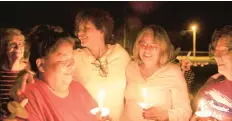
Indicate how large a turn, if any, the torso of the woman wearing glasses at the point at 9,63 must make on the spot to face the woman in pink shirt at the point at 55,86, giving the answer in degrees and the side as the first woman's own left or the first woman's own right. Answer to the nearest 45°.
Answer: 0° — they already face them

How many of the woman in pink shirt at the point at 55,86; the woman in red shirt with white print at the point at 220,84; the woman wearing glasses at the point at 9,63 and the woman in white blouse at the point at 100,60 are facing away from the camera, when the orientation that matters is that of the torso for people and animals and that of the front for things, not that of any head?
0

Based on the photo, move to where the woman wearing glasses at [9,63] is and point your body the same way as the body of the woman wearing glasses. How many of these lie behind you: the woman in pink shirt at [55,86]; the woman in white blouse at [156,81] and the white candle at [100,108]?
0

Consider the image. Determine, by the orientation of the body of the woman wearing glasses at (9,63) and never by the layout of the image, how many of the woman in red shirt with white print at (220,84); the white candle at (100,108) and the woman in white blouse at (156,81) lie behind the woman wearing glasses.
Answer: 0

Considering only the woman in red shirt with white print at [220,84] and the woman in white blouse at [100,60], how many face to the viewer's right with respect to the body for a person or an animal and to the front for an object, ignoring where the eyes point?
0

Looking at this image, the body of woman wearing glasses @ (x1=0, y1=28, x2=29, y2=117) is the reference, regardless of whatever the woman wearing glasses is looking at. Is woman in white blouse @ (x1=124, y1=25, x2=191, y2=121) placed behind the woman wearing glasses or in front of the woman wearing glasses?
in front

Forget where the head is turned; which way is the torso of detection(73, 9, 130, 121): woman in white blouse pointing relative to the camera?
toward the camera

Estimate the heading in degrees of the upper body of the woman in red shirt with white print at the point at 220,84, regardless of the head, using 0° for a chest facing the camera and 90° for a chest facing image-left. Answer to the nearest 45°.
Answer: approximately 45°

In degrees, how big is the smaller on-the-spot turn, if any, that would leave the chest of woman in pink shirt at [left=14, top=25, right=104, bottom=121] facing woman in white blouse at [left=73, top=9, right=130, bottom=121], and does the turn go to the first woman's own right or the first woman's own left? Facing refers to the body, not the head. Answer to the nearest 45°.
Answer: approximately 45° to the first woman's own left

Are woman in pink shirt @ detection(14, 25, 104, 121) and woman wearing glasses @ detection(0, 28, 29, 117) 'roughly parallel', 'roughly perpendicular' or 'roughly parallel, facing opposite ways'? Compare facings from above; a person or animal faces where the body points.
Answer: roughly parallel

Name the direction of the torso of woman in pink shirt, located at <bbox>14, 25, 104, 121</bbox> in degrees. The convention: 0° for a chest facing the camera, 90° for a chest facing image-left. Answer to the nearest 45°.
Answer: approximately 315°

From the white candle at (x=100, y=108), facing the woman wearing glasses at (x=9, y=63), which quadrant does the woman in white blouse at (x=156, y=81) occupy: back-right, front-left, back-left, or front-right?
back-right

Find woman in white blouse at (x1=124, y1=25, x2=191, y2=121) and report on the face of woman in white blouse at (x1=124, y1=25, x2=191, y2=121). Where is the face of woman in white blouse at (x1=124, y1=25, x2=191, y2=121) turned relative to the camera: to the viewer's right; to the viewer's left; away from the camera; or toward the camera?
toward the camera
